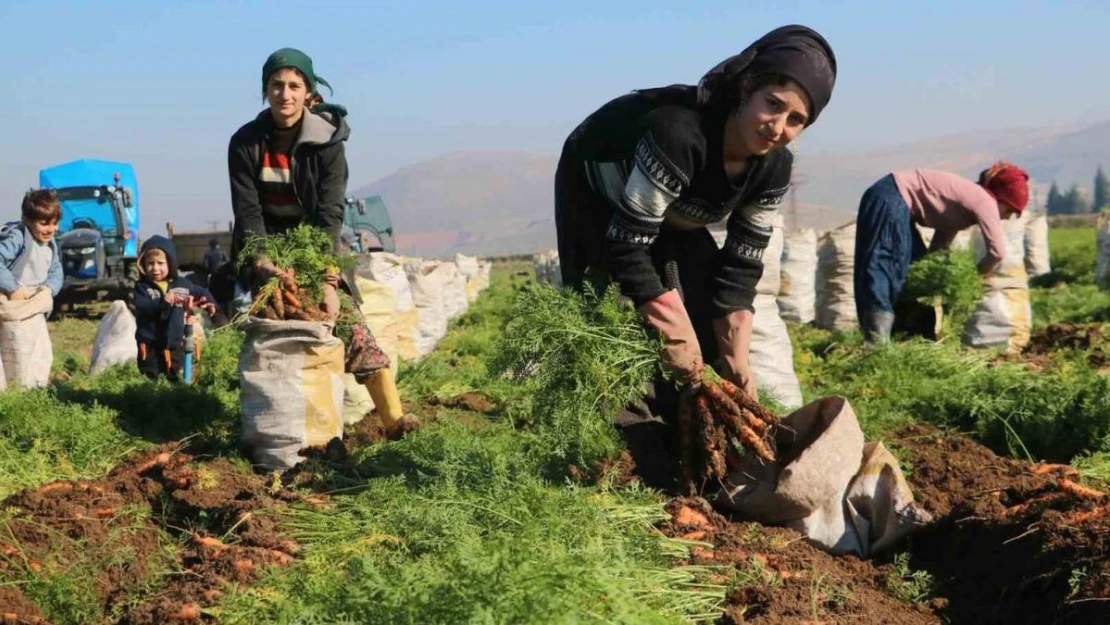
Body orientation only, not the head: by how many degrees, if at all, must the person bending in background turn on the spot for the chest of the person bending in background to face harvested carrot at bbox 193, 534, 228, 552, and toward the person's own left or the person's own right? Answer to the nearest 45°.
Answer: approximately 90° to the person's own right

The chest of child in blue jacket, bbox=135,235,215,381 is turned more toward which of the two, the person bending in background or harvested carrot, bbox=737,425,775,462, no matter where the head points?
the harvested carrot

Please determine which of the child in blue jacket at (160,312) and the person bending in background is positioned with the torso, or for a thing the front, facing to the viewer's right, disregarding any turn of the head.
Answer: the person bending in background

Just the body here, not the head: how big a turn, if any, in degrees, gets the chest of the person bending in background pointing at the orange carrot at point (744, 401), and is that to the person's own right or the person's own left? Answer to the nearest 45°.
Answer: approximately 90° to the person's own right

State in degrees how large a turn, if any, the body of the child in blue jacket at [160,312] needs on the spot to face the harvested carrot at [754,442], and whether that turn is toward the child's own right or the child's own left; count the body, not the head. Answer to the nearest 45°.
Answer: approximately 45° to the child's own left

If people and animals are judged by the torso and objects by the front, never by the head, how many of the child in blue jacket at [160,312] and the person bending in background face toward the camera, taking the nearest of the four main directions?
1

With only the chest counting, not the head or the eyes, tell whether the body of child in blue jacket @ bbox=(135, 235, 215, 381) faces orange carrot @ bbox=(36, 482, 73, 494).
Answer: yes

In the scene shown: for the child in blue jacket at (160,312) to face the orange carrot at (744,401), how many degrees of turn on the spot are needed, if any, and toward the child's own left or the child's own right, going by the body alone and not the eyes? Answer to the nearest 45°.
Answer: approximately 45° to the child's own left

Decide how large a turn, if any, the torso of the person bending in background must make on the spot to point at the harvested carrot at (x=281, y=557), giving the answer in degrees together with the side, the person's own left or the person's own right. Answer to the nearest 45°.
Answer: approximately 90° to the person's own right

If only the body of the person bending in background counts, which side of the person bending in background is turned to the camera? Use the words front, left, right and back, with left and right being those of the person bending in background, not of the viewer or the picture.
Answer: right

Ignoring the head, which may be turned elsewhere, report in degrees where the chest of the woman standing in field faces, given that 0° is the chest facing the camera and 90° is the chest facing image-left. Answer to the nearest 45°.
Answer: approximately 315°

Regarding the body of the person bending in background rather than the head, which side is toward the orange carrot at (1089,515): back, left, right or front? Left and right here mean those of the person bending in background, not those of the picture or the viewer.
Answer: right
